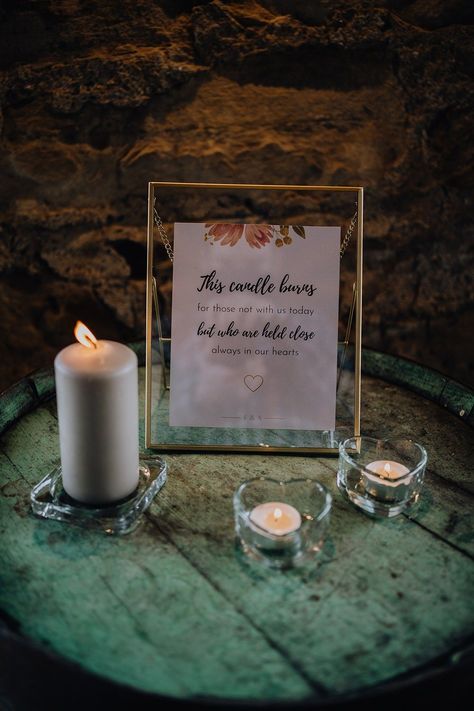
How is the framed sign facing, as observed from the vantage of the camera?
facing the viewer

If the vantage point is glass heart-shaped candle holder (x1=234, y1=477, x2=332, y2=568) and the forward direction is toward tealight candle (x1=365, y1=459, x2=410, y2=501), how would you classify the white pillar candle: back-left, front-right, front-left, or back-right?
back-left

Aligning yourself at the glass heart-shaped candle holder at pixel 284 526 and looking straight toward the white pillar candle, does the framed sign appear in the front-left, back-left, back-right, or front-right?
front-right
